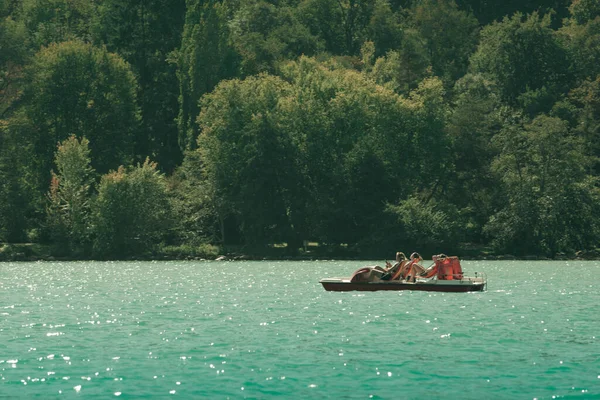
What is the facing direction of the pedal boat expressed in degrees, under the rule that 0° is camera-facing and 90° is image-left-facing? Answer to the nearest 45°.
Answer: approximately 90°
